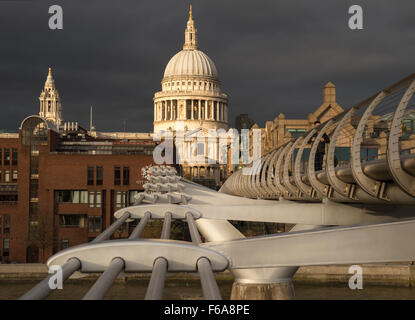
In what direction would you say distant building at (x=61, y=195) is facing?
toward the camera
